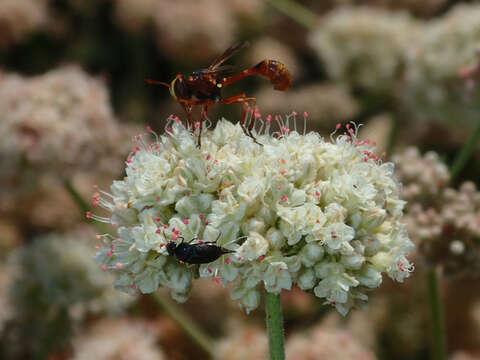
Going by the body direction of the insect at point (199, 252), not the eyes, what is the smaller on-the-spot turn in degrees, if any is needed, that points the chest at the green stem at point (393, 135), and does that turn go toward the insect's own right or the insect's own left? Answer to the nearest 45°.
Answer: approximately 135° to the insect's own right

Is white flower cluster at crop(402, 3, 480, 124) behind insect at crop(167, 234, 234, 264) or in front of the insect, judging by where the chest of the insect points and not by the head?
behind

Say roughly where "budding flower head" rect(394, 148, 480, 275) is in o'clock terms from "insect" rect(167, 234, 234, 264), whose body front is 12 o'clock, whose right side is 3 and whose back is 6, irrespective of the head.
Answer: The budding flower head is roughly at 5 o'clock from the insect.

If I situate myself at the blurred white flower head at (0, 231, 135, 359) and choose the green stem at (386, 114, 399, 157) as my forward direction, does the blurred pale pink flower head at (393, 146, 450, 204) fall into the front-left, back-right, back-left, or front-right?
front-right

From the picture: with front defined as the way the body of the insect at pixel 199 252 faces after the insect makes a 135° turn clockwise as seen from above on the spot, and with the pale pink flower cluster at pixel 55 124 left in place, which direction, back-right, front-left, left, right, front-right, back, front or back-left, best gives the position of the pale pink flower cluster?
left

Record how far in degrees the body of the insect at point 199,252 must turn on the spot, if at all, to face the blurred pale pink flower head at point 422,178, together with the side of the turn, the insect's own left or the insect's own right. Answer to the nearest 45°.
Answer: approximately 135° to the insect's own right

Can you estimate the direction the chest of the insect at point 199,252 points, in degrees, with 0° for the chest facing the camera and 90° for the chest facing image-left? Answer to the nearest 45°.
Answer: approximately 90°
